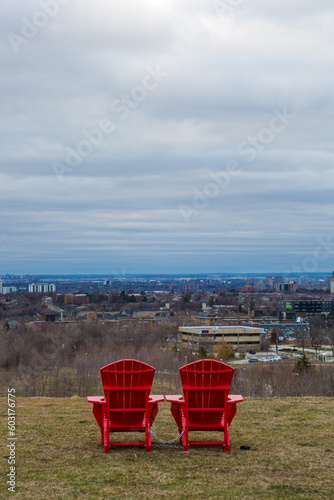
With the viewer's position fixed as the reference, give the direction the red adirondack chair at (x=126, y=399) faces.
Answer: facing away from the viewer

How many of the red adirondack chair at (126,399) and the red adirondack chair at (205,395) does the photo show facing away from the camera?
2

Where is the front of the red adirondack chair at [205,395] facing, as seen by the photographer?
facing away from the viewer

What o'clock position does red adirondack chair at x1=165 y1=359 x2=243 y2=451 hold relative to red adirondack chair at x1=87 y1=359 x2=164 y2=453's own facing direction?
red adirondack chair at x1=165 y1=359 x2=243 y2=451 is roughly at 3 o'clock from red adirondack chair at x1=87 y1=359 x2=164 y2=453.

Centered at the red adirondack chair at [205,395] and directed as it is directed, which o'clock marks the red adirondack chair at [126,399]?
the red adirondack chair at [126,399] is roughly at 9 o'clock from the red adirondack chair at [205,395].
